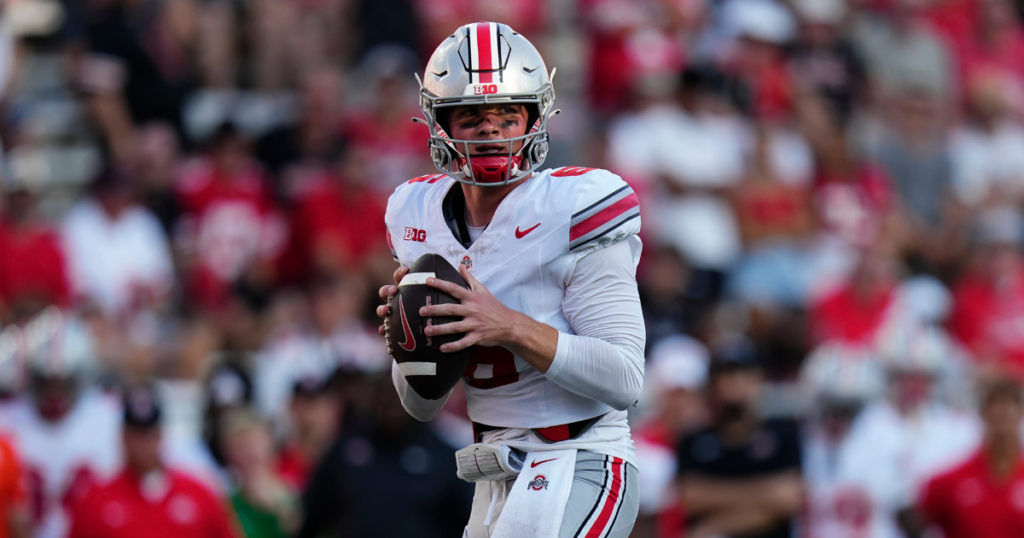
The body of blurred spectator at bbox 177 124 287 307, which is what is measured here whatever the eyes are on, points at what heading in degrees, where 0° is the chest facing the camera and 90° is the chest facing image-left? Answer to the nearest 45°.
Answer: approximately 0°

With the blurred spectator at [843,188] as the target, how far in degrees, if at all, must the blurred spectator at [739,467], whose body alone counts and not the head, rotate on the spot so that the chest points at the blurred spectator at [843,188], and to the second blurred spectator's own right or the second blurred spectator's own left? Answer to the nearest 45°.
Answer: approximately 180°

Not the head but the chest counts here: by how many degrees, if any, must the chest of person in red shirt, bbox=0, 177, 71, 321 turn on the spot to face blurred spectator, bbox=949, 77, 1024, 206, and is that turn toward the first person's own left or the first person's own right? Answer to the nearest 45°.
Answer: approximately 90° to the first person's own left

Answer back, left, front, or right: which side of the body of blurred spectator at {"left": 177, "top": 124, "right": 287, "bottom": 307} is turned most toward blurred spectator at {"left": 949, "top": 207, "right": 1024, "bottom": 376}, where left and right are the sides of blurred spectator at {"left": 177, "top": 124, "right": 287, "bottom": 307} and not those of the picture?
left

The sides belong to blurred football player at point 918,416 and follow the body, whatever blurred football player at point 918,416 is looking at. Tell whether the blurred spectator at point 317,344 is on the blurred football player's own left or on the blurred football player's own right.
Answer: on the blurred football player's own right

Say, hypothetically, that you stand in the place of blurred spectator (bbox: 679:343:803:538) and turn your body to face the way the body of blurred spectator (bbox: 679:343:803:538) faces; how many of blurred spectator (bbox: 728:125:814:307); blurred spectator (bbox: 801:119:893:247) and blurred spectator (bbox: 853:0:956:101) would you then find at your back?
3

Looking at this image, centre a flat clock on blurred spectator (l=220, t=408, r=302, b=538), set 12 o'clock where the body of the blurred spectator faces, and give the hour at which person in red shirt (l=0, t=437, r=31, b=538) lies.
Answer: The person in red shirt is roughly at 3 o'clock from the blurred spectator.

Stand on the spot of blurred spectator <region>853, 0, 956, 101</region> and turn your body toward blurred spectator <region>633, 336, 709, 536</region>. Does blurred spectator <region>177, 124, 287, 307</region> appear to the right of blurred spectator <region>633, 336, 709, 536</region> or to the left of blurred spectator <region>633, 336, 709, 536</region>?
right

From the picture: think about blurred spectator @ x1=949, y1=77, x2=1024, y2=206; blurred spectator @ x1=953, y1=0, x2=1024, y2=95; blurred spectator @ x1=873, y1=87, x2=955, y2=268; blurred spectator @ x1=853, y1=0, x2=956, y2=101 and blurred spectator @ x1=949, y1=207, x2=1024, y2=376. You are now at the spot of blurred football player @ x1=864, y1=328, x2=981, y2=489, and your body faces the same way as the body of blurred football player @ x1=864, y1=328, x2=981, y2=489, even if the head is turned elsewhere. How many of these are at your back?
5

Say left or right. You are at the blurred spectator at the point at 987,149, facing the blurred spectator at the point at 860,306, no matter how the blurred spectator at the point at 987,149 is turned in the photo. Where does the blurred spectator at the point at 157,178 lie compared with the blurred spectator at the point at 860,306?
right

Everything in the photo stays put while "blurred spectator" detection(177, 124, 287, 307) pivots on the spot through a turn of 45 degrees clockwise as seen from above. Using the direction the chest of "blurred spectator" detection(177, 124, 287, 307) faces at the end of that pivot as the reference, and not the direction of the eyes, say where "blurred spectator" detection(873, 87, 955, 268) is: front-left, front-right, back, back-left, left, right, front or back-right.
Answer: back-left
